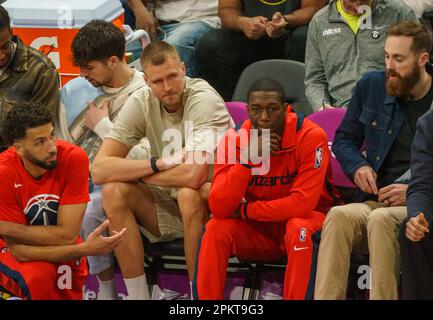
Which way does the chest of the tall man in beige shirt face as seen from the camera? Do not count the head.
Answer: toward the camera

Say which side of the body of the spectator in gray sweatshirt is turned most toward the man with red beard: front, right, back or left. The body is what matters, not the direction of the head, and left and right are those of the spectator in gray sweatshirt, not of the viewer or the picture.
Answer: front

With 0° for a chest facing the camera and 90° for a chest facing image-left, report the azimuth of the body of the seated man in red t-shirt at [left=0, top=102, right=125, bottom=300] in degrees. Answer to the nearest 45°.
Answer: approximately 315°

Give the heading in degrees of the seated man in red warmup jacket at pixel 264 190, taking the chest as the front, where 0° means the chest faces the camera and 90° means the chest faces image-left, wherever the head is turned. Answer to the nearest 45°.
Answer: approximately 0°

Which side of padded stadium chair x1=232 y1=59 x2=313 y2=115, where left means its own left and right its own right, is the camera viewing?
front

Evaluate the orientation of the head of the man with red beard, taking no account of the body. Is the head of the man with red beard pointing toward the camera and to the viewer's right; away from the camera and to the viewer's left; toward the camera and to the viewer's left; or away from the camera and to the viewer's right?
toward the camera and to the viewer's left

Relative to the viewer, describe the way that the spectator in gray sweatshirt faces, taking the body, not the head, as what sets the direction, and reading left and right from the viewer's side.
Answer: facing the viewer

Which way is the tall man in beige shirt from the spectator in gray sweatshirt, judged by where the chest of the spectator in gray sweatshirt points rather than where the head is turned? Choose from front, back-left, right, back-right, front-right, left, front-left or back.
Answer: front-right
